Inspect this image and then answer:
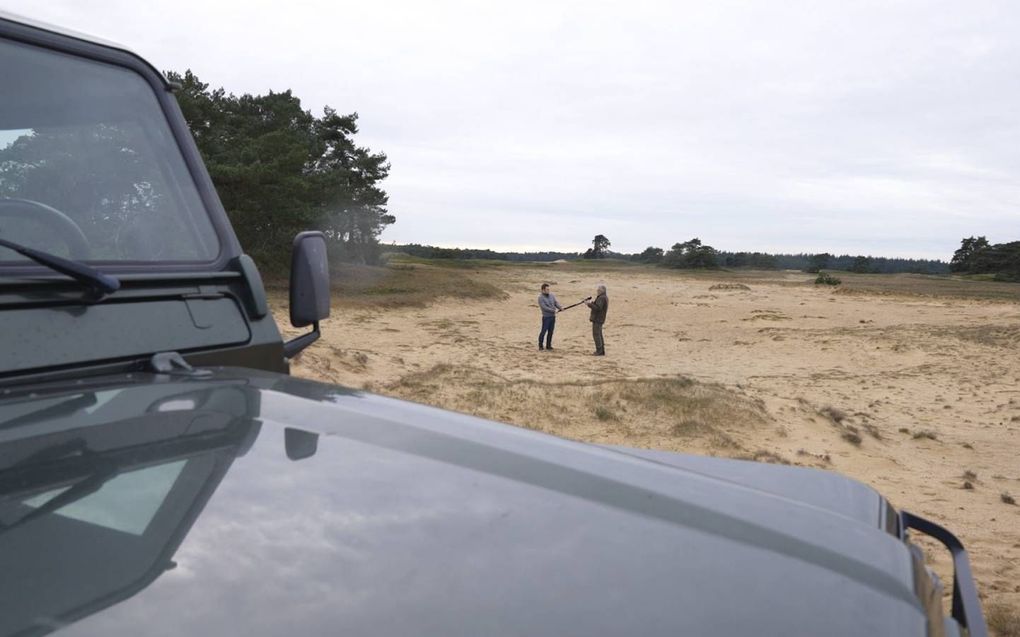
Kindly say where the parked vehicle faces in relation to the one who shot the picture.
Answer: facing the viewer and to the right of the viewer

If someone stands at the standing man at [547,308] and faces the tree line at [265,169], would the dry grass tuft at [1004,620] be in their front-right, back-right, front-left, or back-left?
back-left

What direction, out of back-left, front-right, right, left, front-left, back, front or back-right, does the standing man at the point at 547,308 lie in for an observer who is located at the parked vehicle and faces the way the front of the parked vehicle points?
back-left

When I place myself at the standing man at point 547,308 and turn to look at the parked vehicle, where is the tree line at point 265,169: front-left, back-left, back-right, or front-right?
back-right

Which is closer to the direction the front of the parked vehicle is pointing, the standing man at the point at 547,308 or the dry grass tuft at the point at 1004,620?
the dry grass tuft

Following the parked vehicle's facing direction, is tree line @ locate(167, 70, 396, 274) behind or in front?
behind
